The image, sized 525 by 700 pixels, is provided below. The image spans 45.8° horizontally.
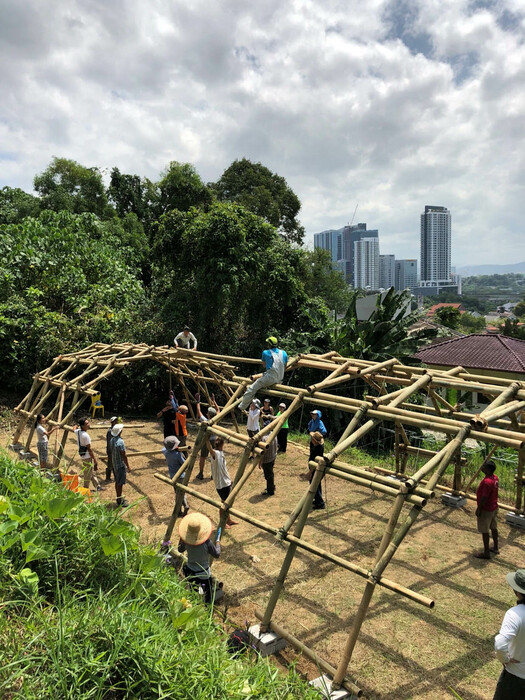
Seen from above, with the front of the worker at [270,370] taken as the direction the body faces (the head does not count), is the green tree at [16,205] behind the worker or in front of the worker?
in front

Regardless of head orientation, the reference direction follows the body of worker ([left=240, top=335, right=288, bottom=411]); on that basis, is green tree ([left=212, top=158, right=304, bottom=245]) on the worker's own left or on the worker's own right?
on the worker's own right

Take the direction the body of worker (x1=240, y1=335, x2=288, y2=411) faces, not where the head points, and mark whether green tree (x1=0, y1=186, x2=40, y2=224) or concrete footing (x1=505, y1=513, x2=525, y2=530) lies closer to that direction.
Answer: the green tree

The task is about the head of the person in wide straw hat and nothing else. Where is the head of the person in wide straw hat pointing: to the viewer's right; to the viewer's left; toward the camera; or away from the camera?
away from the camera

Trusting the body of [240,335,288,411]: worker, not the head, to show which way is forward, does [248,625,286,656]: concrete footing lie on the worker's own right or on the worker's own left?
on the worker's own left

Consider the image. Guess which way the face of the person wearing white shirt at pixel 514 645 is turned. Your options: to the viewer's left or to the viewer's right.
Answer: to the viewer's left
